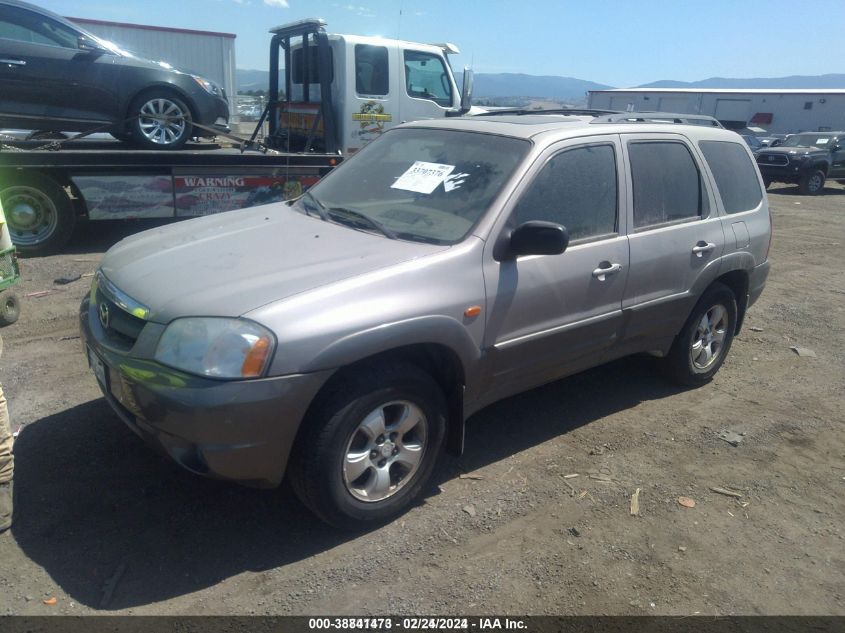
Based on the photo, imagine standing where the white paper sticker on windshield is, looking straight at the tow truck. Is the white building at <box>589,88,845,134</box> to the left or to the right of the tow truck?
right

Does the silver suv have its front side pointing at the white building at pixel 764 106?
no

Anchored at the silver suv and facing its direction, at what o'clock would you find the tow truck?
The tow truck is roughly at 4 o'clock from the silver suv.

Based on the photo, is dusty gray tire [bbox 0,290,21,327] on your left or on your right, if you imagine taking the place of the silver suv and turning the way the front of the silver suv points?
on your right

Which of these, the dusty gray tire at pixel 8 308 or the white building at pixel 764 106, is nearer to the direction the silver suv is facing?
the dusty gray tire

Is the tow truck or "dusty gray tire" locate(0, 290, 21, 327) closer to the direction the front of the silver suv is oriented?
the dusty gray tire

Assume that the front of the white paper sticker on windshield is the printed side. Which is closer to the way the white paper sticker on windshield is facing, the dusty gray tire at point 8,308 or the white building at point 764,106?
the dusty gray tire

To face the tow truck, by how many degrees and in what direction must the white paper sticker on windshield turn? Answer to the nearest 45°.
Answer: approximately 135° to its right

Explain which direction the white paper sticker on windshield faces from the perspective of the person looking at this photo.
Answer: facing the viewer and to the left of the viewer

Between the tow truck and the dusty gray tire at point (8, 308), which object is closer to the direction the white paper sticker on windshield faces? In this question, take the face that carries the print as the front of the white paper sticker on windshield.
the dusty gray tire

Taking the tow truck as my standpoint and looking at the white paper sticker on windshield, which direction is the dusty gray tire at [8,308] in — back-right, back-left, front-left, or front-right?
front-right
